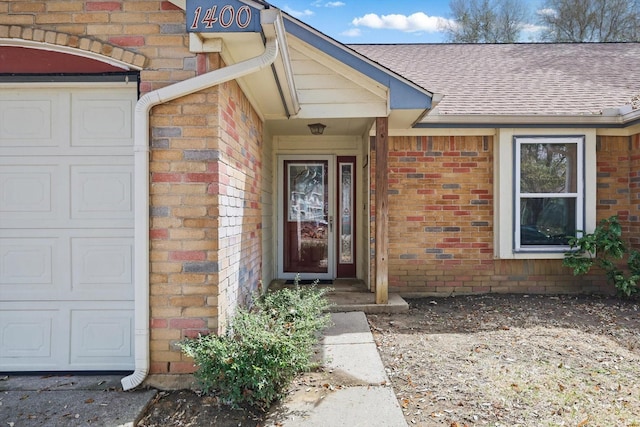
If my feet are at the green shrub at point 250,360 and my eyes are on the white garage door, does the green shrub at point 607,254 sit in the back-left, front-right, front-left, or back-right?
back-right

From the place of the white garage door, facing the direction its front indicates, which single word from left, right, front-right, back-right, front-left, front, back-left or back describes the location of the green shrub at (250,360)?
front-left

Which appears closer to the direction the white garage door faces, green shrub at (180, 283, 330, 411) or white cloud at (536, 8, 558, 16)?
the green shrub

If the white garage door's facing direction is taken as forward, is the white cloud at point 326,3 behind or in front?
behind

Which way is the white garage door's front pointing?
toward the camera

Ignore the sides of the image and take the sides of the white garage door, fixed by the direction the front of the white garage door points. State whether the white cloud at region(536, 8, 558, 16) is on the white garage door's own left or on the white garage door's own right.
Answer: on the white garage door's own left

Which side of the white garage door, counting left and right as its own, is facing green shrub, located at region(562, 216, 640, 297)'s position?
left
